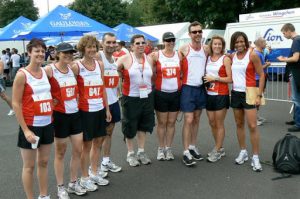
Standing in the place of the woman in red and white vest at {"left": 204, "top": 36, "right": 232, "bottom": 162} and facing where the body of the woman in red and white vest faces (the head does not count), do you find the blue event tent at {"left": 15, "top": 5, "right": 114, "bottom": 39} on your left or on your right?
on your right

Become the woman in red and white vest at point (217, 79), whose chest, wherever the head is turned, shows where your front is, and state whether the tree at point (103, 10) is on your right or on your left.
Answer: on your right

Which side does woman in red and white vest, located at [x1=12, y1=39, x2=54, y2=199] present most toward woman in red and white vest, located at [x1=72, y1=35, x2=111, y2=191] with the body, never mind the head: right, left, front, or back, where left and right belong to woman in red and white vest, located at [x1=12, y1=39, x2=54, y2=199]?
left

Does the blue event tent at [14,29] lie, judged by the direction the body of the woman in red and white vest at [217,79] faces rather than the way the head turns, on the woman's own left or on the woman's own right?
on the woman's own right

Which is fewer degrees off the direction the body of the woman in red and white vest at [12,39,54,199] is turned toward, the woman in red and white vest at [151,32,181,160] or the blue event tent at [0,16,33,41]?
the woman in red and white vest
